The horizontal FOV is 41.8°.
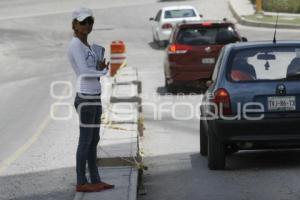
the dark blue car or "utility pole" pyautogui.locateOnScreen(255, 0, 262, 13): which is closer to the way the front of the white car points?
the utility pole

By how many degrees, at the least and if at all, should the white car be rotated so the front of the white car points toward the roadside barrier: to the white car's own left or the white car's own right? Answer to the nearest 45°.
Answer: approximately 180°

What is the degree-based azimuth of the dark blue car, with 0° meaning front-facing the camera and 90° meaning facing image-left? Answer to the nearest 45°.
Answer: approximately 180°

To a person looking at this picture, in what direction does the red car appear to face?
facing away from the viewer

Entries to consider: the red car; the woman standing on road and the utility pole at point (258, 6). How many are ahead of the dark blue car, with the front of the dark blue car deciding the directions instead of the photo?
2

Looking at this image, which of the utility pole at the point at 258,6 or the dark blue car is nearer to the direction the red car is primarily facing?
the utility pole

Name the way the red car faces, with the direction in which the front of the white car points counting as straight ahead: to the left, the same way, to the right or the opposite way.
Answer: the same way

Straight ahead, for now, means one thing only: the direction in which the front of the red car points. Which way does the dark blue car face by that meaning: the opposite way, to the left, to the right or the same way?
the same way

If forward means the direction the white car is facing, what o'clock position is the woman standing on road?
The woman standing on road is roughly at 6 o'clock from the white car.

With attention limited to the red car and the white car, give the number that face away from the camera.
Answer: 2

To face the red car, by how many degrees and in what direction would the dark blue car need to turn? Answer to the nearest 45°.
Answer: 0° — it already faces it

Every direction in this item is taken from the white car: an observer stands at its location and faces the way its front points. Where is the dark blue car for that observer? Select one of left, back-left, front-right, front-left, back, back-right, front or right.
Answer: back

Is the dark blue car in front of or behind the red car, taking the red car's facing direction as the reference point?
behind

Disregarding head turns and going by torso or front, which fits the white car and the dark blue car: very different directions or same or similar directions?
same or similar directions

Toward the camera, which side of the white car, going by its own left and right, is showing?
back

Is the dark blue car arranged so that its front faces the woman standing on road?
no
